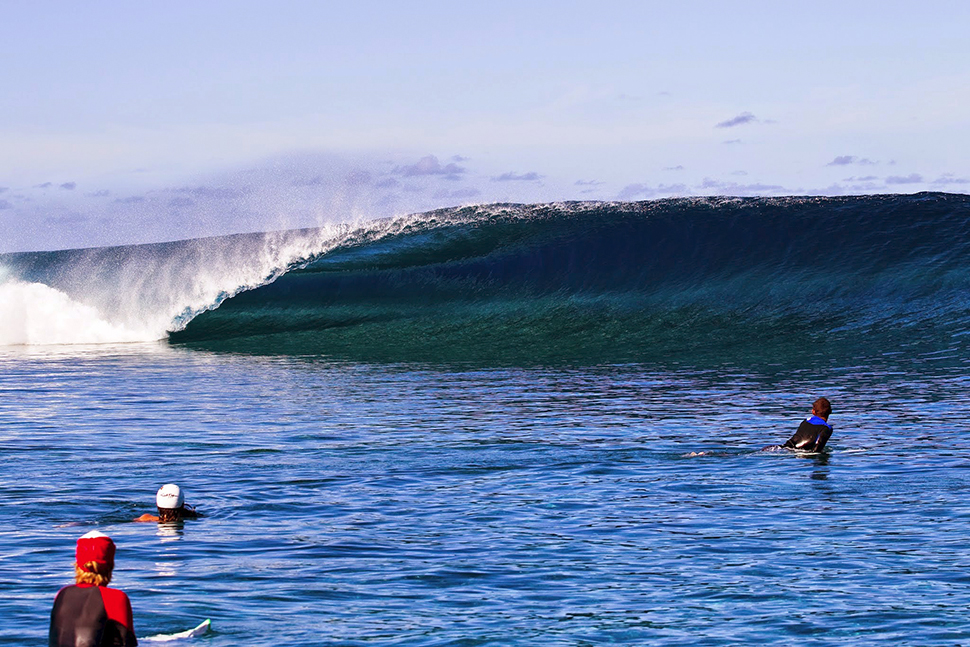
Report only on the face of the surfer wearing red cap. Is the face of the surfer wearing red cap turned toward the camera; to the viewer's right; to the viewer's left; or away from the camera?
away from the camera

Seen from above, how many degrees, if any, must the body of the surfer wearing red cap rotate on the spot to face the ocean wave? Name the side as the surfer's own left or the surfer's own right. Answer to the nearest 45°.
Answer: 0° — they already face it

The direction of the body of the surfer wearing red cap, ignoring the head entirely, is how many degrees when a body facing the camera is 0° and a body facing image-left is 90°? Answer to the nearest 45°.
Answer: approximately 225°

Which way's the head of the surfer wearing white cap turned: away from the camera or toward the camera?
away from the camera
